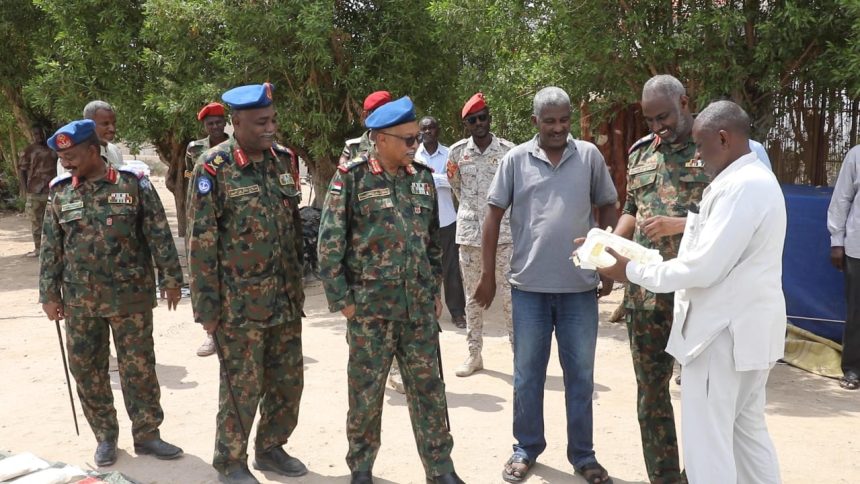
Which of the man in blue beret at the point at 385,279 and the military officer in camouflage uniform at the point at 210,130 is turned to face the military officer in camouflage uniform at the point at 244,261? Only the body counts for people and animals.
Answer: the military officer in camouflage uniform at the point at 210,130

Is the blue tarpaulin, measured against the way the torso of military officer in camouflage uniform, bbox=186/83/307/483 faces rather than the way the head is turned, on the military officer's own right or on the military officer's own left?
on the military officer's own left

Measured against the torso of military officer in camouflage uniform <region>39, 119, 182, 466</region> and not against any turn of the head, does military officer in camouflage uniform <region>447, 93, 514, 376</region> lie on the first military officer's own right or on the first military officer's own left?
on the first military officer's own left

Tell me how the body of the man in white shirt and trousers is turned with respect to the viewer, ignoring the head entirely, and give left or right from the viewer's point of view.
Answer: facing to the left of the viewer

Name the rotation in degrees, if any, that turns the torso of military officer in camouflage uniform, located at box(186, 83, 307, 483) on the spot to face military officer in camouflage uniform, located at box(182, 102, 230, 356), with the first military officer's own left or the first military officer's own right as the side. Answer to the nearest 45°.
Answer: approximately 135° to the first military officer's own left

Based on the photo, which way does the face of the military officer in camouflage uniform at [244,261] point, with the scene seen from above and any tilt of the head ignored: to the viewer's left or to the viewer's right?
to the viewer's right

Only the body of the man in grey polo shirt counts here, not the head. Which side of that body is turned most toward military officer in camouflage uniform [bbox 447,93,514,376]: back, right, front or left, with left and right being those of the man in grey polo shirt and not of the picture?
back

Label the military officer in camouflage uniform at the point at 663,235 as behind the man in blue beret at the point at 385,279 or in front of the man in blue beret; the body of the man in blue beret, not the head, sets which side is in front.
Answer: in front

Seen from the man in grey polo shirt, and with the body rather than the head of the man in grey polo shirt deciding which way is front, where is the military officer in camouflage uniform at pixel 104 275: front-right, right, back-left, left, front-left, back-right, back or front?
right

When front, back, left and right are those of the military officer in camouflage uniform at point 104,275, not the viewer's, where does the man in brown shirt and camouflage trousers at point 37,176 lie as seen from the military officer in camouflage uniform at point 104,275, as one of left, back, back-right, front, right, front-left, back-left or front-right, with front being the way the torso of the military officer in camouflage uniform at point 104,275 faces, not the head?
back

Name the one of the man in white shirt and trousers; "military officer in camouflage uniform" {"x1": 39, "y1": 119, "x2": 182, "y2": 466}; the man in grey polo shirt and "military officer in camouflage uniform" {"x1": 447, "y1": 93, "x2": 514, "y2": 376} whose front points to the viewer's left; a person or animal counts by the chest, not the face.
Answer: the man in white shirt and trousers

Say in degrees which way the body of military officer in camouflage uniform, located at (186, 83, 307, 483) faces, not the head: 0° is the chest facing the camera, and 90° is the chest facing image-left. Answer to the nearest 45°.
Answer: approximately 315°
